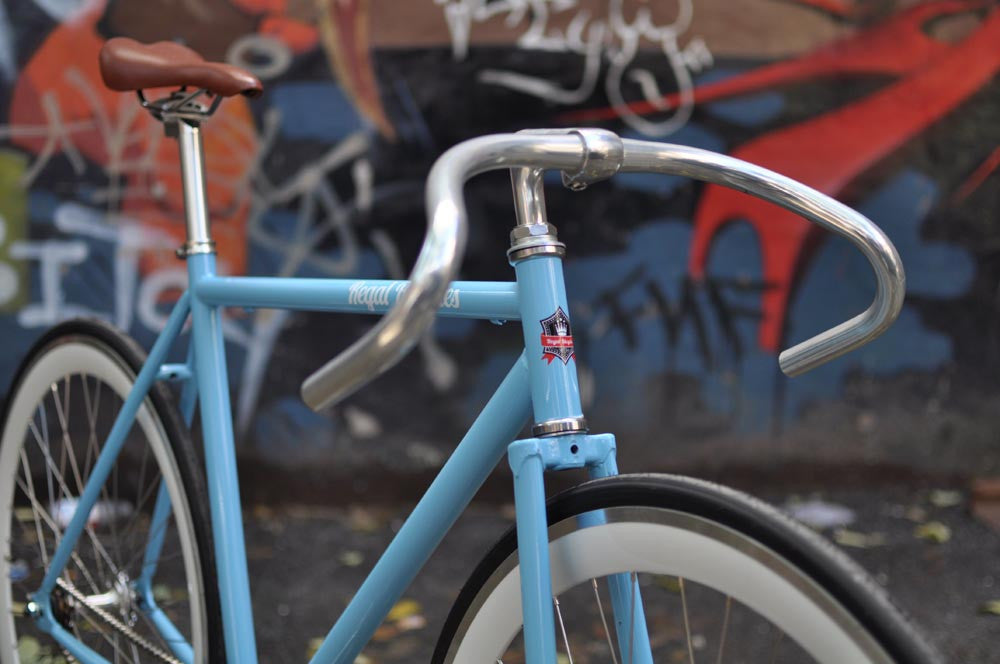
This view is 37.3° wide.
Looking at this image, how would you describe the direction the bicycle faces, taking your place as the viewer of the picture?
facing the viewer and to the right of the viewer
